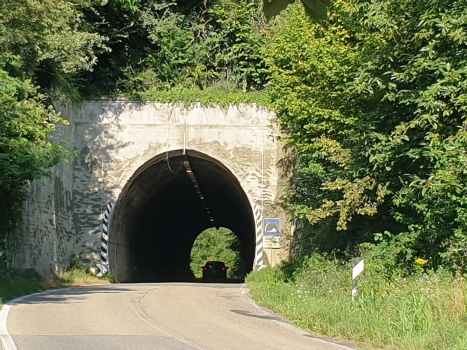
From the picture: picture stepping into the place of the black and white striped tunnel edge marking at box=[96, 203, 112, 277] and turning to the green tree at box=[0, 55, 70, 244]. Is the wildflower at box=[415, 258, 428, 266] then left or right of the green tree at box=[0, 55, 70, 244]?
left

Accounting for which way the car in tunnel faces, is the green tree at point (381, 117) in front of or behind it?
behind

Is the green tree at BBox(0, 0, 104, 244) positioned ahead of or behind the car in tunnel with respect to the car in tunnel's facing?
behind

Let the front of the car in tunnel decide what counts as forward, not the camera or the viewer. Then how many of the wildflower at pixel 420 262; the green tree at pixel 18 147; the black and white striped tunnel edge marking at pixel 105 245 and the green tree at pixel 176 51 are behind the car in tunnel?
4

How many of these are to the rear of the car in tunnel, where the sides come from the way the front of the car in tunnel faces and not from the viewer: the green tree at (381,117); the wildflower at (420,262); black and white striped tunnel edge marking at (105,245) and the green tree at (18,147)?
4

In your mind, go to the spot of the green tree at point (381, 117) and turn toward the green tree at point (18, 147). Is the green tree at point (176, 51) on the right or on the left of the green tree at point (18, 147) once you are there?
right

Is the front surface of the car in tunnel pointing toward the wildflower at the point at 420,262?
no
